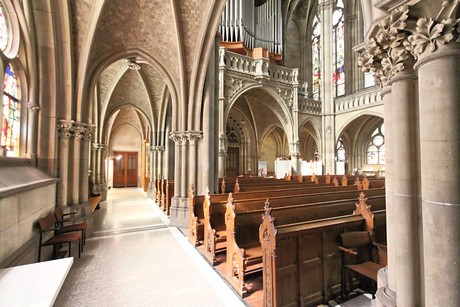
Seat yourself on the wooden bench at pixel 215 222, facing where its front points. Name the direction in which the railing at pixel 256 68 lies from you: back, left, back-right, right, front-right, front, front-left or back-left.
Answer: back-left

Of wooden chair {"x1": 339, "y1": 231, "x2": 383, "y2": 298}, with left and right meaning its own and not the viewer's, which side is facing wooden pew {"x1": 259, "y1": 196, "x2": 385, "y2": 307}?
right

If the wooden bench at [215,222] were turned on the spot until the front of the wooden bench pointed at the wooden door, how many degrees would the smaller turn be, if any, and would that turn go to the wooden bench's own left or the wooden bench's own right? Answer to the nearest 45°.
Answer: approximately 180°

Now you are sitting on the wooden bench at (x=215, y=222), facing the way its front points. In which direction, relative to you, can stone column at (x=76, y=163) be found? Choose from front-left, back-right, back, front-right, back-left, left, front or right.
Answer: back-right

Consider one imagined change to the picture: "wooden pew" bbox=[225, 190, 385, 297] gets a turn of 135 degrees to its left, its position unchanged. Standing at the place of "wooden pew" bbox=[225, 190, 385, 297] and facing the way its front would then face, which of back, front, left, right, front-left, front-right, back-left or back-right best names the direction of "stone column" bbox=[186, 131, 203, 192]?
front-left

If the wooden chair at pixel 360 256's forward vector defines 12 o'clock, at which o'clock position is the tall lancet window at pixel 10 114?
The tall lancet window is roughly at 4 o'clock from the wooden chair.

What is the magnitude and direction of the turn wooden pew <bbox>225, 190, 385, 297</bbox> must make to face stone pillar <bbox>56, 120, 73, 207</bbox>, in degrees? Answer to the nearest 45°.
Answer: approximately 135° to its right
